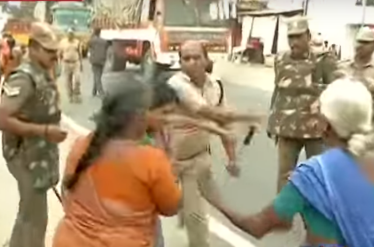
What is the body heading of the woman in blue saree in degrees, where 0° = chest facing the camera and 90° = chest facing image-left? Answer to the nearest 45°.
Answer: approximately 135°

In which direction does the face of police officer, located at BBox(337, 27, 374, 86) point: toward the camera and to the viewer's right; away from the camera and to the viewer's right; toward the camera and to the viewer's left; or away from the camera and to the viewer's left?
toward the camera and to the viewer's left

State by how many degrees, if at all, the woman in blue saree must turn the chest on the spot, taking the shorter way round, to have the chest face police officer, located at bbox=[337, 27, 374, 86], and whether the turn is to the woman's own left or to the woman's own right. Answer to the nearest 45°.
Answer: approximately 45° to the woman's own right

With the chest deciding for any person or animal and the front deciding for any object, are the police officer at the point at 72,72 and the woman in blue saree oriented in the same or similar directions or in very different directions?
very different directions

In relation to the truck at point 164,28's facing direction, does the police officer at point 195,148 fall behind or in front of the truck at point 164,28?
in front

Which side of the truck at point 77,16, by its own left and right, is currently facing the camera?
front

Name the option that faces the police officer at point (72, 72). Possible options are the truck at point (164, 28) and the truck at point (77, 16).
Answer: the truck at point (77, 16)

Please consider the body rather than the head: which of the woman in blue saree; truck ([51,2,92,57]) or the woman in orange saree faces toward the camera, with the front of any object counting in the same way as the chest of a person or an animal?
the truck

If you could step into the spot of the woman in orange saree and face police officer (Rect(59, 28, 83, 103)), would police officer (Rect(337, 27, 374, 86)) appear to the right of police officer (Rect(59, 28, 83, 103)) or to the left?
right

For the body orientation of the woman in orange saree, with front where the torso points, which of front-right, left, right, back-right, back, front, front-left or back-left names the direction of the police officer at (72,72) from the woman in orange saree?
front-left

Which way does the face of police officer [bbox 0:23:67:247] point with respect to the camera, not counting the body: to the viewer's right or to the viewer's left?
to the viewer's right

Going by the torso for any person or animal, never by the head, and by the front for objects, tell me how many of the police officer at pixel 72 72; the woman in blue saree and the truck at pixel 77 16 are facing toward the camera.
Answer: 2

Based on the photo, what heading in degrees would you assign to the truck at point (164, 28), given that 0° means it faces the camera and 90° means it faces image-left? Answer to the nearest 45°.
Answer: approximately 315°

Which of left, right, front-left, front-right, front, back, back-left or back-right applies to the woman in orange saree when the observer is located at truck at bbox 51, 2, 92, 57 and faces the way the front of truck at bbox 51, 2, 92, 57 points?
front

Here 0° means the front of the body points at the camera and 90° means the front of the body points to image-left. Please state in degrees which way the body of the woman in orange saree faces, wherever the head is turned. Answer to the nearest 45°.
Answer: approximately 225°
